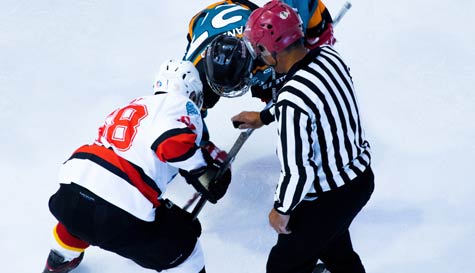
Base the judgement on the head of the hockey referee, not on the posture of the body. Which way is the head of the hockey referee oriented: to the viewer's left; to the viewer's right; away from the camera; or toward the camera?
to the viewer's left

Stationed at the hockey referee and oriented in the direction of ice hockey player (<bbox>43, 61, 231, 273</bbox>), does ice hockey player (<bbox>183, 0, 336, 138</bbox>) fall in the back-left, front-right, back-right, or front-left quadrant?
front-right

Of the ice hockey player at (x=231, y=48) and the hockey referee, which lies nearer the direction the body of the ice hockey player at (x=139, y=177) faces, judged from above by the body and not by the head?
the ice hockey player

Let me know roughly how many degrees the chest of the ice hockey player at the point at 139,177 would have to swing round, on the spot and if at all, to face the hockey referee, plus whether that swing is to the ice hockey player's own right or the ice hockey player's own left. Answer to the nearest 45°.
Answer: approximately 90° to the ice hockey player's own right

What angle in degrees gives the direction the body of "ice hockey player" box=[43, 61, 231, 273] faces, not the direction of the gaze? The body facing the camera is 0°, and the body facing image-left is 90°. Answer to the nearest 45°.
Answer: approximately 225°

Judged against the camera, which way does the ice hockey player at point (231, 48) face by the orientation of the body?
toward the camera

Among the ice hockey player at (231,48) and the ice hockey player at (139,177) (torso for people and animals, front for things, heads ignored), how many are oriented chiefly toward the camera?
1

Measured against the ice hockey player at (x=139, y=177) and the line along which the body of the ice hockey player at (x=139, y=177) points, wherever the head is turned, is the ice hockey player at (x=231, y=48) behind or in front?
in front
